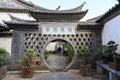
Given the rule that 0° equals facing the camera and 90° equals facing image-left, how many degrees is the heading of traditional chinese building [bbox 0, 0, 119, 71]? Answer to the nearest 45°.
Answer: approximately 0°
